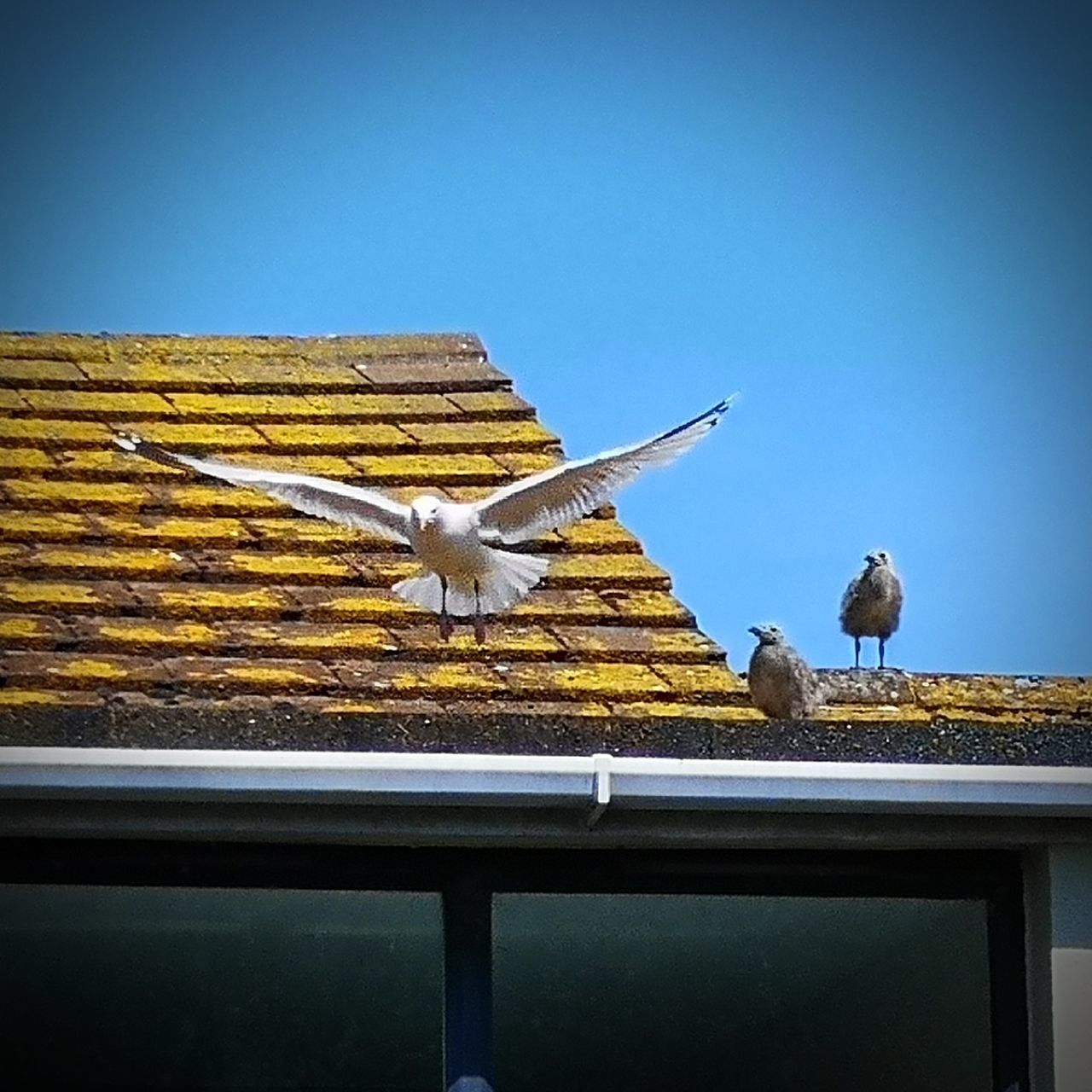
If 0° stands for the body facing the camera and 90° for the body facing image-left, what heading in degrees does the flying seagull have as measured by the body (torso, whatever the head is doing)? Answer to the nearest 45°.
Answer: approximately 0°

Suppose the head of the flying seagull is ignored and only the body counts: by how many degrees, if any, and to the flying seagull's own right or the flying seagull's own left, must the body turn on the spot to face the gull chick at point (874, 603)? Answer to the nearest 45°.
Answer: approximately 135° to the flying seagull's own left

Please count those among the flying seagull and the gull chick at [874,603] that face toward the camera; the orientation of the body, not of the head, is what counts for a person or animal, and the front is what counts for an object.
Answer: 2

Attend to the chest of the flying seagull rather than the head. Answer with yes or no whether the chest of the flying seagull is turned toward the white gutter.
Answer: yes

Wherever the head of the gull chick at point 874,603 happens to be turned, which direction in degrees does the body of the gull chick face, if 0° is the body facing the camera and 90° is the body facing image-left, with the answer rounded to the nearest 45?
approximately 0°
